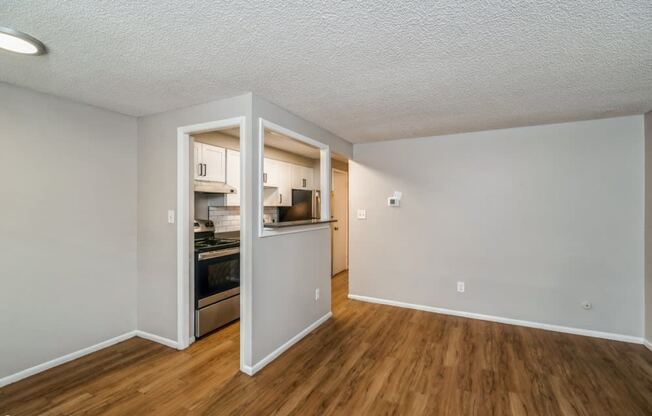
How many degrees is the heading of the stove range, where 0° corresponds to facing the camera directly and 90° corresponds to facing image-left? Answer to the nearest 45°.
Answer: approximately 315°

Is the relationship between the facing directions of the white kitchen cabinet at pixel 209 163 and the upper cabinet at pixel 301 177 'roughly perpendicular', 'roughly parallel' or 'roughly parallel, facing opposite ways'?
roughly parallel

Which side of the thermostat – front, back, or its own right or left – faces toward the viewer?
front

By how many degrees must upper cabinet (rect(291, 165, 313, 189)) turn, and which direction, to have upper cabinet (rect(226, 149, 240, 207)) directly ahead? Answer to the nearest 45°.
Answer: approximately 90° to its right

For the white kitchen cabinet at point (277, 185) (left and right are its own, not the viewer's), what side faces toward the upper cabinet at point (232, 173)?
right

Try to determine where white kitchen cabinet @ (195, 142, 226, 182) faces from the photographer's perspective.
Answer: facing the viewer and to the right of the viewer

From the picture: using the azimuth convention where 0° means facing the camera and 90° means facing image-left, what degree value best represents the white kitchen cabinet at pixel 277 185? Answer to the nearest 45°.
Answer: approximately 315°

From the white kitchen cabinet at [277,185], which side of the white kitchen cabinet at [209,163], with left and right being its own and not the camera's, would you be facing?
left

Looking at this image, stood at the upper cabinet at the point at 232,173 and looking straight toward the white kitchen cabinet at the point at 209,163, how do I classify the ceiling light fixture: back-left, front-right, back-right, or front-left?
front-left
